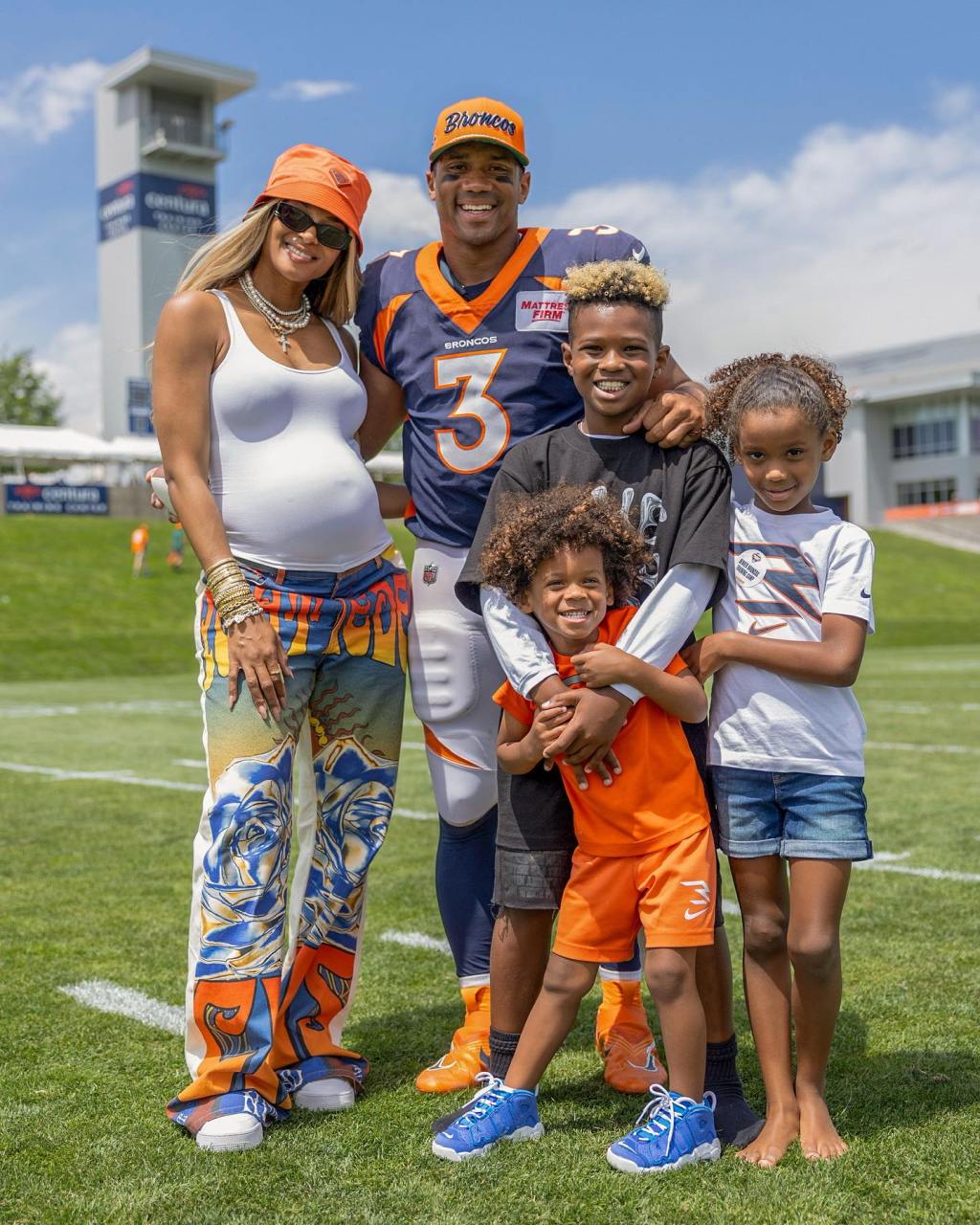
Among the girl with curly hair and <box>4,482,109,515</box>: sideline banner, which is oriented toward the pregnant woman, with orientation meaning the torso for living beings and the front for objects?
the sideline banner

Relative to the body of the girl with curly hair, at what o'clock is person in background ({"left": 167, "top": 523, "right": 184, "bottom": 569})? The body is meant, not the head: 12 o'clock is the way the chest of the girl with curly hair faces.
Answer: The person in background is roughly at 5 o'clock from the girl with curly hair.

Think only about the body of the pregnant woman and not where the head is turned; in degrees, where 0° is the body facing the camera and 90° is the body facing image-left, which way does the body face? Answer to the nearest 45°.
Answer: approximately 315°

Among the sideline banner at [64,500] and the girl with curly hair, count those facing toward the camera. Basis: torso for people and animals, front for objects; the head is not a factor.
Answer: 2

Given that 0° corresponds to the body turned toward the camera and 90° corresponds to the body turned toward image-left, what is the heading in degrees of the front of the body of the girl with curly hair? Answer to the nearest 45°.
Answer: approximately 0°

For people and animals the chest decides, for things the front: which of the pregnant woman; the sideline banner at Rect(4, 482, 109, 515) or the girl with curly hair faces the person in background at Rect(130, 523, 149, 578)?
the sideline banner

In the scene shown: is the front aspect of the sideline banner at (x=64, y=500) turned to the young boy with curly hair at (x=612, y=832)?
yes

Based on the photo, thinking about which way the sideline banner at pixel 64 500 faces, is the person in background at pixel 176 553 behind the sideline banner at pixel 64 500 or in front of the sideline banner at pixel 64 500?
in front

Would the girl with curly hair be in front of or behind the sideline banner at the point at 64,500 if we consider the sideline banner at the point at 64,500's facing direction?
in front
